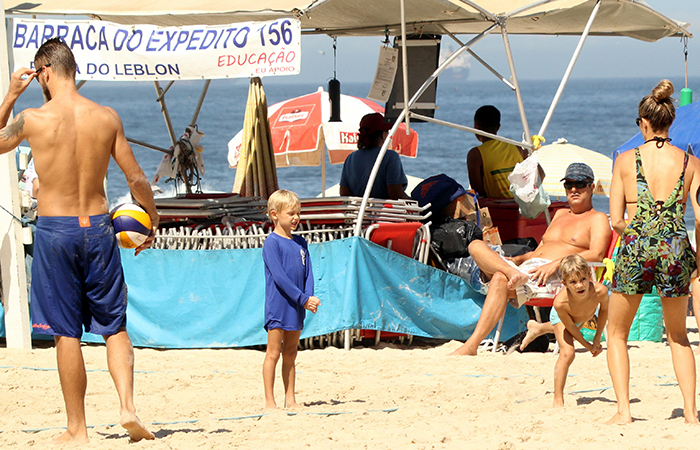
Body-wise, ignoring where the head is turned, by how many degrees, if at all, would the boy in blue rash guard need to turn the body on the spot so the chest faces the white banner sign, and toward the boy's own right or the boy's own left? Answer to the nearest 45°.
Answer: approximately 180°

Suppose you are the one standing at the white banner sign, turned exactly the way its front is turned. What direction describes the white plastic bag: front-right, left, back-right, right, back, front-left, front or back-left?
left

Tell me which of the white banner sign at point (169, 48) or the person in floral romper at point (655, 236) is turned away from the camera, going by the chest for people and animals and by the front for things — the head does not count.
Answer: the person in floral romper

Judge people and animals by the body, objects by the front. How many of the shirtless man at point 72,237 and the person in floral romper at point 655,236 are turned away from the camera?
2

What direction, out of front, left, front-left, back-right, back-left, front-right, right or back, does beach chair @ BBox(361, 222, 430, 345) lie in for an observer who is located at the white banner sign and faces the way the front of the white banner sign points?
left

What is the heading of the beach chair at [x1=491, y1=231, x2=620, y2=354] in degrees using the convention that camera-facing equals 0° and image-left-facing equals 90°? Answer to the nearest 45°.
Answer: approximately 45°

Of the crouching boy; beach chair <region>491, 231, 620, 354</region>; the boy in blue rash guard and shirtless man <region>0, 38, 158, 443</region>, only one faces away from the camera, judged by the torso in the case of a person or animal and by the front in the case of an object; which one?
the shirtless man

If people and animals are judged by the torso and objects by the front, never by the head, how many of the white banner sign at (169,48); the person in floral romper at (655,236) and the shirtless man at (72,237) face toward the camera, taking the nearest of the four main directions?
1

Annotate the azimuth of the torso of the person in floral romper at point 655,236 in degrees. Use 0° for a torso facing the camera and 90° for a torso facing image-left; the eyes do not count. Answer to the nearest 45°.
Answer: approximately 180°

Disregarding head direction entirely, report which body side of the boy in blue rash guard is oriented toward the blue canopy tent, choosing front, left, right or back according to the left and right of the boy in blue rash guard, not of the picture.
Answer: left

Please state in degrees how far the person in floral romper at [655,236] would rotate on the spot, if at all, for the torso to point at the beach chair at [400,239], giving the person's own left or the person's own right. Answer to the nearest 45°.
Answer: approximately 45° to the person's own left

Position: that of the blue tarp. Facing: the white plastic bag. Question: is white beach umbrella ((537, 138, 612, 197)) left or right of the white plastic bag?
left

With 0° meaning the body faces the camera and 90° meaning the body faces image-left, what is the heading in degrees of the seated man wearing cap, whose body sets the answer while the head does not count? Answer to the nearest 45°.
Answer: approximately 45°

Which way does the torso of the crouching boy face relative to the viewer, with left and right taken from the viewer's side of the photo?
facing the viewer and to the right of the viewer

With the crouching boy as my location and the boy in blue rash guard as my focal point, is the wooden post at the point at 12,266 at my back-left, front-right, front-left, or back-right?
front-right

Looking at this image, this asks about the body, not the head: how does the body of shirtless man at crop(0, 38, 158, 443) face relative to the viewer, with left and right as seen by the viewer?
facing away from the viewer

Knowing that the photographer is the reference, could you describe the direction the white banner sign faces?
facing the viewer
